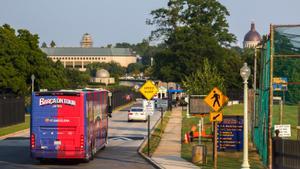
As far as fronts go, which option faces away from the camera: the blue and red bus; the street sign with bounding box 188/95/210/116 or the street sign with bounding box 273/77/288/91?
the blue and red bus

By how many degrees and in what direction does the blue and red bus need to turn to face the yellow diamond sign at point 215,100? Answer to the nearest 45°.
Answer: approximately 90° to its right

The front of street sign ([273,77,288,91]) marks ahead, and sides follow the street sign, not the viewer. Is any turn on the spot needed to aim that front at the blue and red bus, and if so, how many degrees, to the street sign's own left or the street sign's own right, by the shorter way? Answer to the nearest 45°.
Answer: approximately 90° to the street sign's own right

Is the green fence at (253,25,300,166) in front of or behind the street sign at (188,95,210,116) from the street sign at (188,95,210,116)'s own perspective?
in front

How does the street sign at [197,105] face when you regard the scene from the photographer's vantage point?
facing the viewer

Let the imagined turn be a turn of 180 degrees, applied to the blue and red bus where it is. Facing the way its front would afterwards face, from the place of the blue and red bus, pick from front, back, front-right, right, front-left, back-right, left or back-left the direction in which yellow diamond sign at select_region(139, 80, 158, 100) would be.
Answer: back-left

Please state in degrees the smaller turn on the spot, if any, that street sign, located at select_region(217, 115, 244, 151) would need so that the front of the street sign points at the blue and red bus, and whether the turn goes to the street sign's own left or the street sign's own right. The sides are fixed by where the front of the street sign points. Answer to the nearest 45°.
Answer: approximately 45° to the street sign's own right

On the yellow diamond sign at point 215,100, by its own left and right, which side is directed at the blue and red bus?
right

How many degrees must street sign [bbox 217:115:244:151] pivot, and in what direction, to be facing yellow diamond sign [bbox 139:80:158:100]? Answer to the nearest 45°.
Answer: approximately 90° to its right

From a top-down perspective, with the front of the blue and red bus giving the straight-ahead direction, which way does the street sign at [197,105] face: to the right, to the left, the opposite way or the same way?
the opposite way

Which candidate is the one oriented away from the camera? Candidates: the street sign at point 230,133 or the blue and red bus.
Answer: the blue and red bus

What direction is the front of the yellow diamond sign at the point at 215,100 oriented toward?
toward the camera

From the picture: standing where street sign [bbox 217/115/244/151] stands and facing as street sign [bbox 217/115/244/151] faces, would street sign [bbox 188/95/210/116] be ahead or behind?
behind
